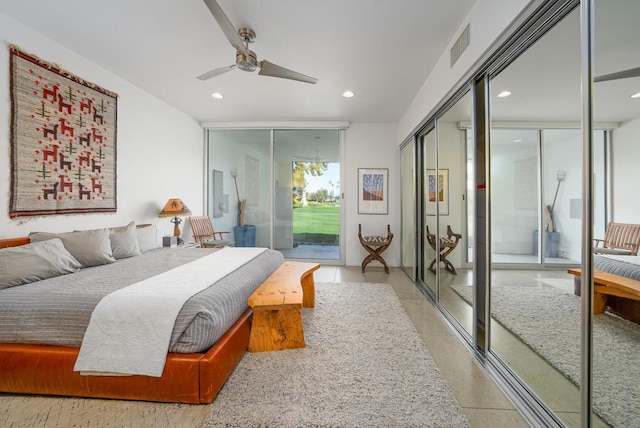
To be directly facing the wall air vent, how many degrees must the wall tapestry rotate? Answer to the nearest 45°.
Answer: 0° — it already faces it

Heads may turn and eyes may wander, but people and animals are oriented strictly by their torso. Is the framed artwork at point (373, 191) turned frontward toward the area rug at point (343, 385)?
yes

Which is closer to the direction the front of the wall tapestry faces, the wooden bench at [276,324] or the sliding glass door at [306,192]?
the wooden bench

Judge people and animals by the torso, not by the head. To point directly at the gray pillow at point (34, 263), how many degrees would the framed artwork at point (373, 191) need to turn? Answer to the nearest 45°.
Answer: approximately 45° to its right

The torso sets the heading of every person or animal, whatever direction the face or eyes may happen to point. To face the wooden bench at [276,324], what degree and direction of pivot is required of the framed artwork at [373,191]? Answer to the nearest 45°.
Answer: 0° — it already faces it

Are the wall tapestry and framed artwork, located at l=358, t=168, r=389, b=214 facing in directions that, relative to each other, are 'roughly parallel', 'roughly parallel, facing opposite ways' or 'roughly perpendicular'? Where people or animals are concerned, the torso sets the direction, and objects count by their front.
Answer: roughly perpendicular

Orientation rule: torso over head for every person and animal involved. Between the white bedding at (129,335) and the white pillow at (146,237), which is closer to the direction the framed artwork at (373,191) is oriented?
the white bedding

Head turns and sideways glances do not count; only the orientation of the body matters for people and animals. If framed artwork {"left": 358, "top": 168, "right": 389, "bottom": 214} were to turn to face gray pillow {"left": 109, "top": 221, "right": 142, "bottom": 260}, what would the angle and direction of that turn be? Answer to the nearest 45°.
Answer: approximately 45° to its right

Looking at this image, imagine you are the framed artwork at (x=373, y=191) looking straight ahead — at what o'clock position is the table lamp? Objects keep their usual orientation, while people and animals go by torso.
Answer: The table lamp is roughly at 2 o'clock from the framed artwork.

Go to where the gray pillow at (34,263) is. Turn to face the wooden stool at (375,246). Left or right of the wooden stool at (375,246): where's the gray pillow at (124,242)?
left

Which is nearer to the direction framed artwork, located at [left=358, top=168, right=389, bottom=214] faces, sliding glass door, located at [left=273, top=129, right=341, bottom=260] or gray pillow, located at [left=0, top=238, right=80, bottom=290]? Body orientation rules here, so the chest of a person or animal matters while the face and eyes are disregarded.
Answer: the gray pillow
